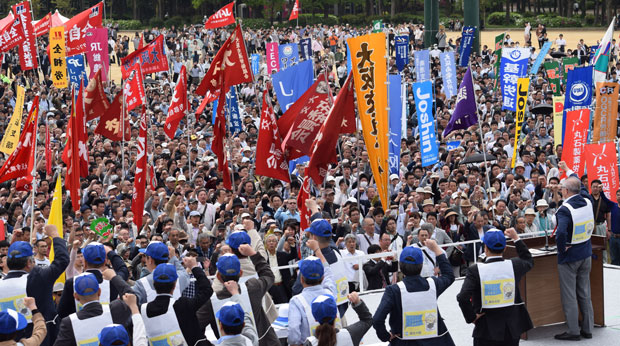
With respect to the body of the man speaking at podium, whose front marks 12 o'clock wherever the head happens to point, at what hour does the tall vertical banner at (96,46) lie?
The tall vertical banner is roughly at 12 o'clock from the man speaking at podium.

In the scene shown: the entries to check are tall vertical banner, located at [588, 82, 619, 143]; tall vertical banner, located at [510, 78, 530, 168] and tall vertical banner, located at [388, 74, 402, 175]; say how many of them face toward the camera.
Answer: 3

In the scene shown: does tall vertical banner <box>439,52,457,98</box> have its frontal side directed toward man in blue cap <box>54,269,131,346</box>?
yes

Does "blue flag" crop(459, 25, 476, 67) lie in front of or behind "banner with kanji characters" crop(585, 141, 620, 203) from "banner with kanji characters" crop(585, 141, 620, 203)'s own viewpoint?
behind

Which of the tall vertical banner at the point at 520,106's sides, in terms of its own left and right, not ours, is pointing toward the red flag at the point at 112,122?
right

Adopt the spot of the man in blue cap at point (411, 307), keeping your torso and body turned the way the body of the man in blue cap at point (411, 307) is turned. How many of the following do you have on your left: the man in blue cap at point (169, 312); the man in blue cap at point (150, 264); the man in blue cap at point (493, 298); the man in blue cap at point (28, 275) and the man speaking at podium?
3

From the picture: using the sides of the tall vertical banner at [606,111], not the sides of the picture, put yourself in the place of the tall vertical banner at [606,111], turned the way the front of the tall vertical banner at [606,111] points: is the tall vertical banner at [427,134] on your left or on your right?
on your right

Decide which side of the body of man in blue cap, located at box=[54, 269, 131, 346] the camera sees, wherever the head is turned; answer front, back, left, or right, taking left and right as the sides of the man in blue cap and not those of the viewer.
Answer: back

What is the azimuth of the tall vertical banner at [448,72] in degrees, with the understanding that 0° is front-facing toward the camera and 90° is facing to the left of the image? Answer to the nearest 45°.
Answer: approximately 0°

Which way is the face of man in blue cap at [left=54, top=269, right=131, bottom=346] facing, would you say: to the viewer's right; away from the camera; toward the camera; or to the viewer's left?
away from the camera

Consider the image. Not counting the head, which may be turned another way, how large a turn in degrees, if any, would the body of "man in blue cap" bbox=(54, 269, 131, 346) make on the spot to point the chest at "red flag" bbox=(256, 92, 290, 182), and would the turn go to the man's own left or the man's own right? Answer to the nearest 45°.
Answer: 0° — they already face it

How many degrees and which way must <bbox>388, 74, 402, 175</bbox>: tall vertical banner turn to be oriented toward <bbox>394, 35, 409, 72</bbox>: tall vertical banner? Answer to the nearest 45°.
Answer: approximately 180°
